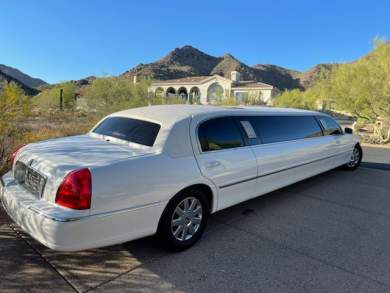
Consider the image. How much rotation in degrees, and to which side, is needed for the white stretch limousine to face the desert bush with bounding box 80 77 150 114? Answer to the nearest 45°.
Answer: approximately 45° to its left

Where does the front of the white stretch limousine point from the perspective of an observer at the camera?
facing away from the viewer and to the right of the viewer

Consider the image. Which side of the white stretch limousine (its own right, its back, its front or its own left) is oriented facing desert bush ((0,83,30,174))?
left

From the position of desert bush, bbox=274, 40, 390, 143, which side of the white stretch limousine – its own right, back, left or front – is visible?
front
